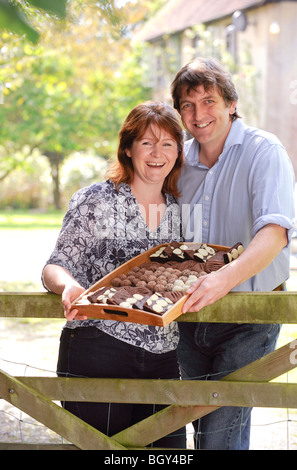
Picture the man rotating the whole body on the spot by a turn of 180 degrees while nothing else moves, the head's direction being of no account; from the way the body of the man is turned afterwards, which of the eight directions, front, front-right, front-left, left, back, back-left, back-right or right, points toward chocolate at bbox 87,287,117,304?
back

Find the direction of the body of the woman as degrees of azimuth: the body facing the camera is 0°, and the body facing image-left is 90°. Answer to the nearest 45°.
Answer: approximately 315°

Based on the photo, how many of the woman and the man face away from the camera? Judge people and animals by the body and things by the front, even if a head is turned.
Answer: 0

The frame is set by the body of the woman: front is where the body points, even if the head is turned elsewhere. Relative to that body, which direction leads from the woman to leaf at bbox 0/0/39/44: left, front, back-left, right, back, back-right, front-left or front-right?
front-right

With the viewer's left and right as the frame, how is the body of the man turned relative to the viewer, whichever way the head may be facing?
facing the viewer and to the left of the viewer

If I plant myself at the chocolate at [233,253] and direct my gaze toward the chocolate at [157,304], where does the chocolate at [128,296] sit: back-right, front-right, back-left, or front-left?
front-right
